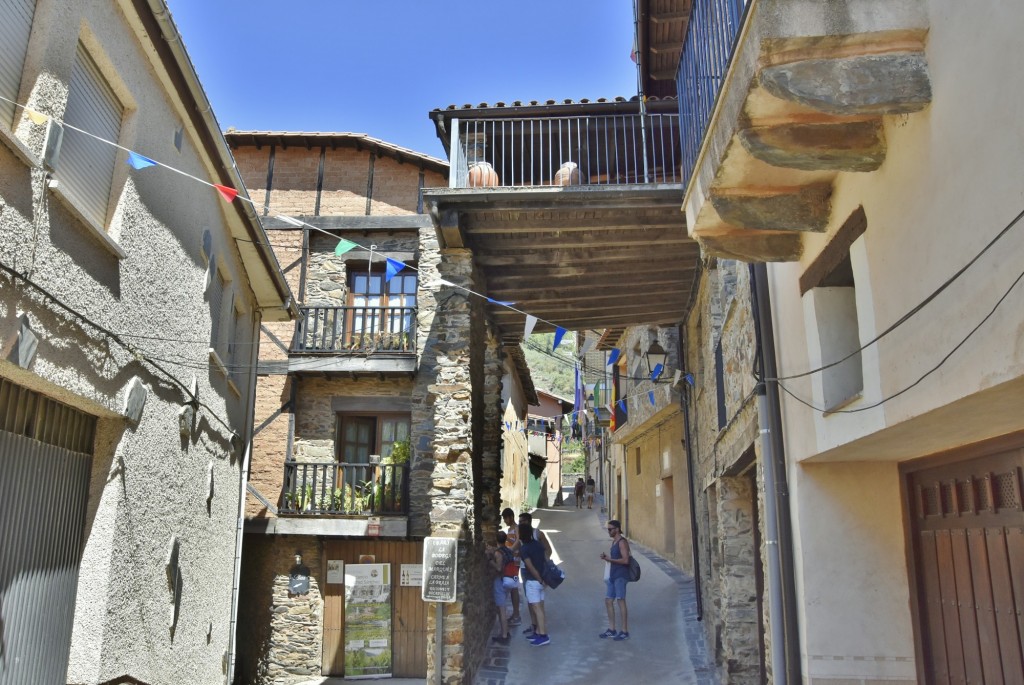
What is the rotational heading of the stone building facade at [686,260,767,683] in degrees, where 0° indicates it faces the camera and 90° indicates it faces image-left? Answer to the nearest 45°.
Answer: approximately 90°

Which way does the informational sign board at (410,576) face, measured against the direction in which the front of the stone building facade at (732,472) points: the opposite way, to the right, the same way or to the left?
to the left

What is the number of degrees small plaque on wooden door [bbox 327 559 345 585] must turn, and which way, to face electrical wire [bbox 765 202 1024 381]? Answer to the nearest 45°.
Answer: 0° — it already faces it

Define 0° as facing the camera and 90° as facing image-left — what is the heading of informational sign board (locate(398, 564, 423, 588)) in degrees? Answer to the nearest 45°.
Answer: approximately 0°

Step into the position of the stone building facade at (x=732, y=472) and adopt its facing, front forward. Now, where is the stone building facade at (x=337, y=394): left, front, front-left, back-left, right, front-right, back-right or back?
front-right

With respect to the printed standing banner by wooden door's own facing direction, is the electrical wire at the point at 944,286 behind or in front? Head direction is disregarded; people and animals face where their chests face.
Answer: in front

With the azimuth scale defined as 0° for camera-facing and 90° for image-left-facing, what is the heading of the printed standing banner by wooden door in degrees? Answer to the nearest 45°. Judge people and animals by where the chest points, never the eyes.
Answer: approximately 0°

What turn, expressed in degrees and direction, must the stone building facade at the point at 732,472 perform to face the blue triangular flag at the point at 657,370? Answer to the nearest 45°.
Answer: approximately 90° to its right

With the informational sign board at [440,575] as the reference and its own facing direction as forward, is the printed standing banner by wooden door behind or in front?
behind
